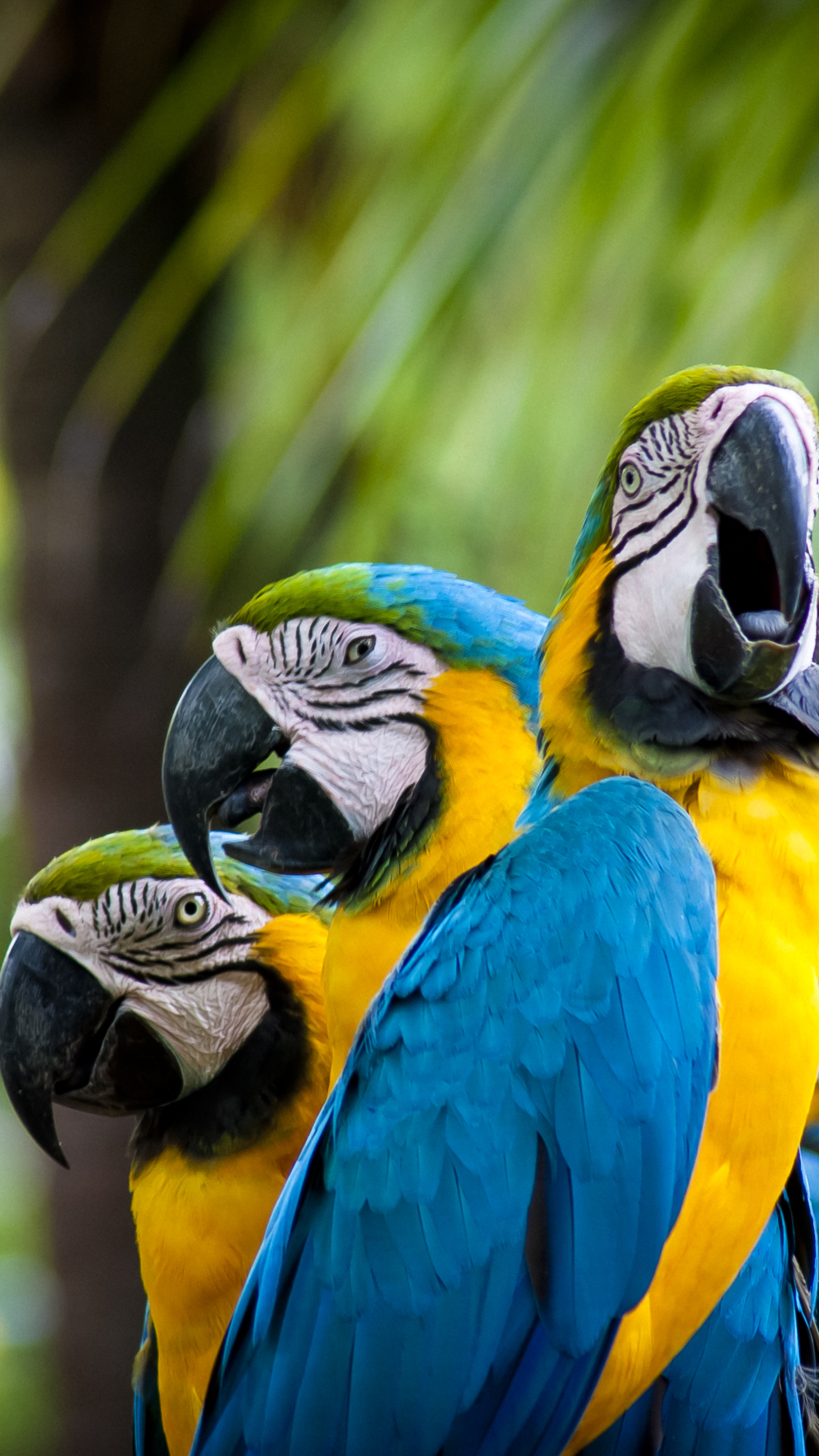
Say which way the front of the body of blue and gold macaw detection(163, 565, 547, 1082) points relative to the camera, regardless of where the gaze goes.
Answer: to the viewer's left

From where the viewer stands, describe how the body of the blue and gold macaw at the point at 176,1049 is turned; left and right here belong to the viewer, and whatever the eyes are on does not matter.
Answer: facing to the left of the viewer

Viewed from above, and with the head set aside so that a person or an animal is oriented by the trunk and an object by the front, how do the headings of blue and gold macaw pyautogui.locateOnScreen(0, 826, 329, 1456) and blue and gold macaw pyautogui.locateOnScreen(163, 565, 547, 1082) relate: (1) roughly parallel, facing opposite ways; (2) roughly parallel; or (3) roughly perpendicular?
roughly parallel

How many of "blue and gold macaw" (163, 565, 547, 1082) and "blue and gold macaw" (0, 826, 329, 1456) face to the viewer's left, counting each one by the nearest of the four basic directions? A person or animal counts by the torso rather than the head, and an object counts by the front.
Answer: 2
